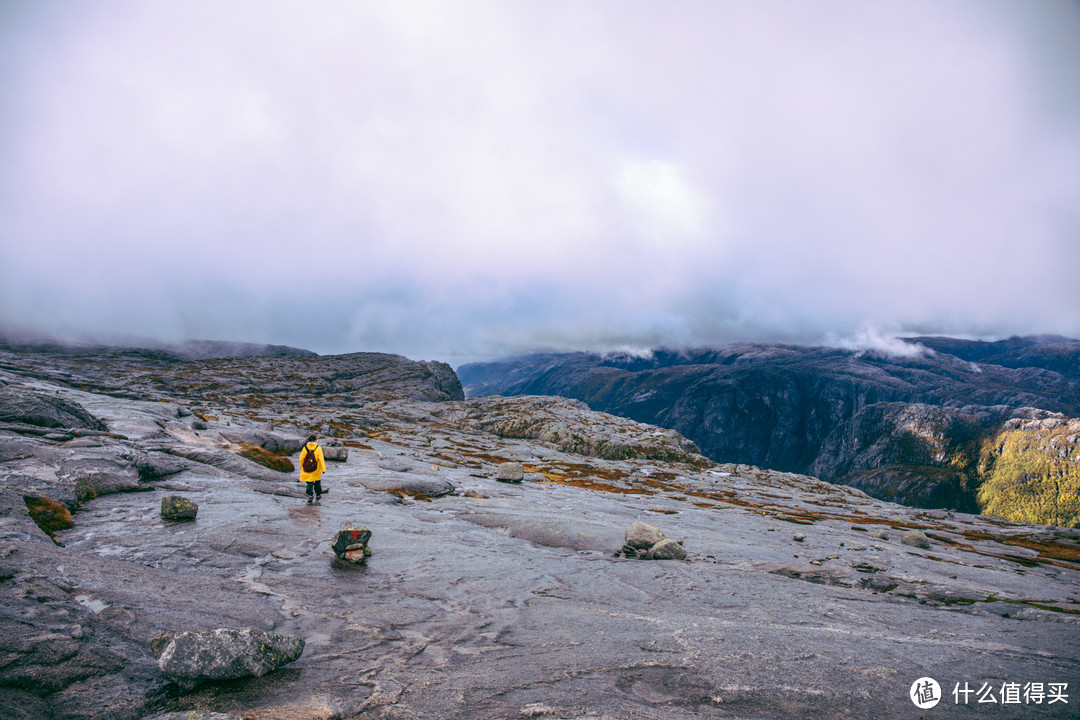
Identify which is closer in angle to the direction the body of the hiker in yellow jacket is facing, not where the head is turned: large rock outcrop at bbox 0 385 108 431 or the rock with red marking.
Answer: the large rock outcrop

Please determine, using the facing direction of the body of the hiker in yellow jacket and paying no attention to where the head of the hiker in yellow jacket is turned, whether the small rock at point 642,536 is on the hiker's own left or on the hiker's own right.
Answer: on the hiker's own right

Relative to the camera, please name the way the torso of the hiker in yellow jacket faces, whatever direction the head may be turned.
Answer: away from the camera

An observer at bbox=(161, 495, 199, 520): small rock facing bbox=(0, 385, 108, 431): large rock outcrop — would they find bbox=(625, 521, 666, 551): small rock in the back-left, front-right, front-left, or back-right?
back-right

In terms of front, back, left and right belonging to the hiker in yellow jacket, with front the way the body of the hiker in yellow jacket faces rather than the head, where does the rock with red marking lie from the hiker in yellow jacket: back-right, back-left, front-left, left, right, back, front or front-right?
back

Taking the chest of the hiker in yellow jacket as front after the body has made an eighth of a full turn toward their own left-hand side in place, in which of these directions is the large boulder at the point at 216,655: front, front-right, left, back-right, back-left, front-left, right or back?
back-left

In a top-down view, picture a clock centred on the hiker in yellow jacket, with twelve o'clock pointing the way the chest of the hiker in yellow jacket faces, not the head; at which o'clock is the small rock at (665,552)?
The small rock is roughly at 4 o'clock from the hiker in yellow jacket.

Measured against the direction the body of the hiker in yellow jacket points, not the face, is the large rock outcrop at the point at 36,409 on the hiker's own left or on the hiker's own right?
on the hiker's own left
